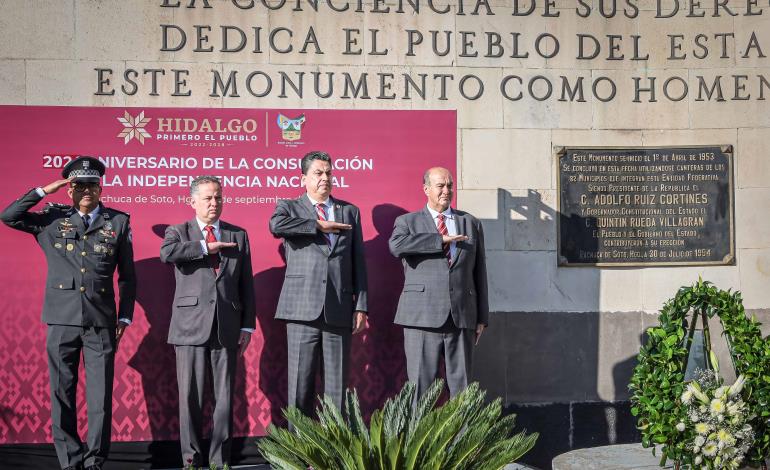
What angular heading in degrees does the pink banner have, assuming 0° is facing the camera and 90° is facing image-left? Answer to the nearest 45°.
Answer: approximately 0°

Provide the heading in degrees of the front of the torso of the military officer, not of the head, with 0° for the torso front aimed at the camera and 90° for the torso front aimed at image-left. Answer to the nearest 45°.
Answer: approximately 0°

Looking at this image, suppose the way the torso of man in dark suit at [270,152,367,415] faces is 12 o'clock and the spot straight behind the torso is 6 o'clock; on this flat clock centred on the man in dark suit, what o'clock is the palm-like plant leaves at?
The palm-like plant leaves is roughly at 12 o'clock from the man in dark suit.

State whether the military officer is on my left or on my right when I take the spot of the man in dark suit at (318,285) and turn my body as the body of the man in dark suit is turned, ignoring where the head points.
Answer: on my right

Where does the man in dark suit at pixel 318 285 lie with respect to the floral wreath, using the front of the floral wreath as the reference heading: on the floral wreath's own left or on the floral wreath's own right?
on the floral wreath's own right
